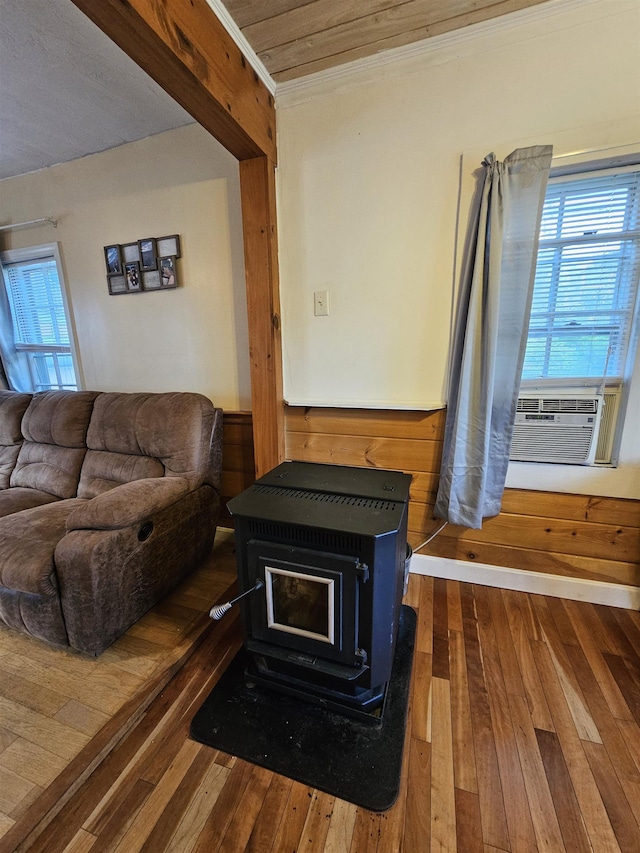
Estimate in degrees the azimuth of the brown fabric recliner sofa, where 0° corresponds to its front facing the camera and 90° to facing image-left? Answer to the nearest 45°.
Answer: approximately 45°

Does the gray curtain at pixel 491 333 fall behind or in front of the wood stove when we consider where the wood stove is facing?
behind

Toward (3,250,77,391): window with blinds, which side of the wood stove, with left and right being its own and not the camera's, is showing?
right

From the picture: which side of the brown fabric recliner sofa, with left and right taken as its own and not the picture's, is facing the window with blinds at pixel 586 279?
left

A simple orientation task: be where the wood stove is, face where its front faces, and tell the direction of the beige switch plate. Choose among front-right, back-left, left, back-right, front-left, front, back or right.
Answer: back-right

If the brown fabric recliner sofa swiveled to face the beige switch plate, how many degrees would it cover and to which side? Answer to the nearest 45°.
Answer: approximately 135° to its left

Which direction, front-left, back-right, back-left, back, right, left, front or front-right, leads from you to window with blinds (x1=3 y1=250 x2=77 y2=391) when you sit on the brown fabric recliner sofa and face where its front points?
back-right

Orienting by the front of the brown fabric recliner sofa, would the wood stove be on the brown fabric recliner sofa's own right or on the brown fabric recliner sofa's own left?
on the brown fabric recliner sofa's own left

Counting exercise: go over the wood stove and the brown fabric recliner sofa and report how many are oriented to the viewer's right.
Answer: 0
